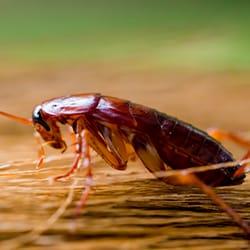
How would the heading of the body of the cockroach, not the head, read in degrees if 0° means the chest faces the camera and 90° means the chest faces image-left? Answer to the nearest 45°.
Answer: approximately 90°
